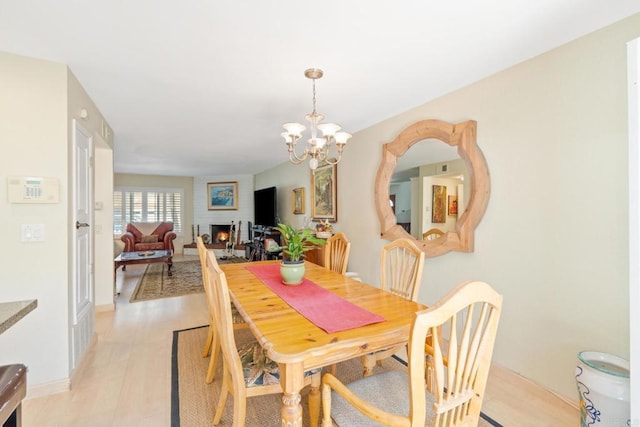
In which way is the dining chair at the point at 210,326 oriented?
to the viewer's right

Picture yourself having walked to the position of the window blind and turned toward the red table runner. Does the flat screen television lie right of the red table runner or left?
left

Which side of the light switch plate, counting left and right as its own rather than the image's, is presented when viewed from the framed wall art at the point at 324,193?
left

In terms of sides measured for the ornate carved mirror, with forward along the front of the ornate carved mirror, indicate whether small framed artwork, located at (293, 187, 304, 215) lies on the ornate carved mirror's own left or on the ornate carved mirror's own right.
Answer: on the ornate carved mirror's own right

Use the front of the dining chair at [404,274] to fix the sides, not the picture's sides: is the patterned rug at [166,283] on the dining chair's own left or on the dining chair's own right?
on the dining chair's own right

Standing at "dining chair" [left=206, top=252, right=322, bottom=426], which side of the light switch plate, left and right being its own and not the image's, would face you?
front

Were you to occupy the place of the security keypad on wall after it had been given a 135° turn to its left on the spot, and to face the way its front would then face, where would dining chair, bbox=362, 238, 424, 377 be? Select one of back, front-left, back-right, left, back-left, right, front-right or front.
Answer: right

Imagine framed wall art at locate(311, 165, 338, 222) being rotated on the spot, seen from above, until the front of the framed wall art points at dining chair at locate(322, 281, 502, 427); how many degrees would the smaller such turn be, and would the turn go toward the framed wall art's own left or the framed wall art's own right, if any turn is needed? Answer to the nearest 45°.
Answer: approximately 45° to the framed wall art's own left

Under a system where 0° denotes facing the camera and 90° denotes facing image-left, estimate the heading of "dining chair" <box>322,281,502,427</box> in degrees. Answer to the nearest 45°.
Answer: approximately 135°
